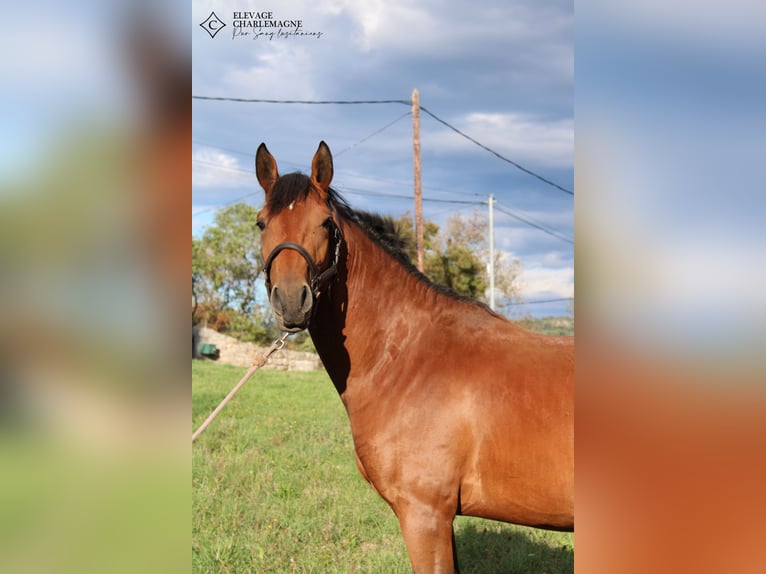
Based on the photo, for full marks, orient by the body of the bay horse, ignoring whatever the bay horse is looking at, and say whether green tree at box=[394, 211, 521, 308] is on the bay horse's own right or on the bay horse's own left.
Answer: on the bay horse's own right

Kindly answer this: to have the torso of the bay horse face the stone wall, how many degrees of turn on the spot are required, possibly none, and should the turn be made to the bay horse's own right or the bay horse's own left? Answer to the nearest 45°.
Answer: approximately 90° to the bay horse's own right

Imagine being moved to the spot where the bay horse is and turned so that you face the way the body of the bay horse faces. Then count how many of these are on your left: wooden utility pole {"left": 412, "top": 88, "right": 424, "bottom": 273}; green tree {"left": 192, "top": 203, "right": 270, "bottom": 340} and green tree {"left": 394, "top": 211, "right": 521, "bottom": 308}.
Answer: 0

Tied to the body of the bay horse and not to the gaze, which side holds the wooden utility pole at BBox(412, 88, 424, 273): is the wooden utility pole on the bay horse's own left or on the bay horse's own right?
on the bay horse's own right

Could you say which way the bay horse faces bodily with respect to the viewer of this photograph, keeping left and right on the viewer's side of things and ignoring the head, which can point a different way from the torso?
facing to the left of the viewer

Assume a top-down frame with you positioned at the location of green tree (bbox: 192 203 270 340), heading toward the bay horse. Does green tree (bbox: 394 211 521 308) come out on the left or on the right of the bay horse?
left

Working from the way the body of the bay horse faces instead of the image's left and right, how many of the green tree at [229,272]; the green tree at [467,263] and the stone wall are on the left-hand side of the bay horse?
0
